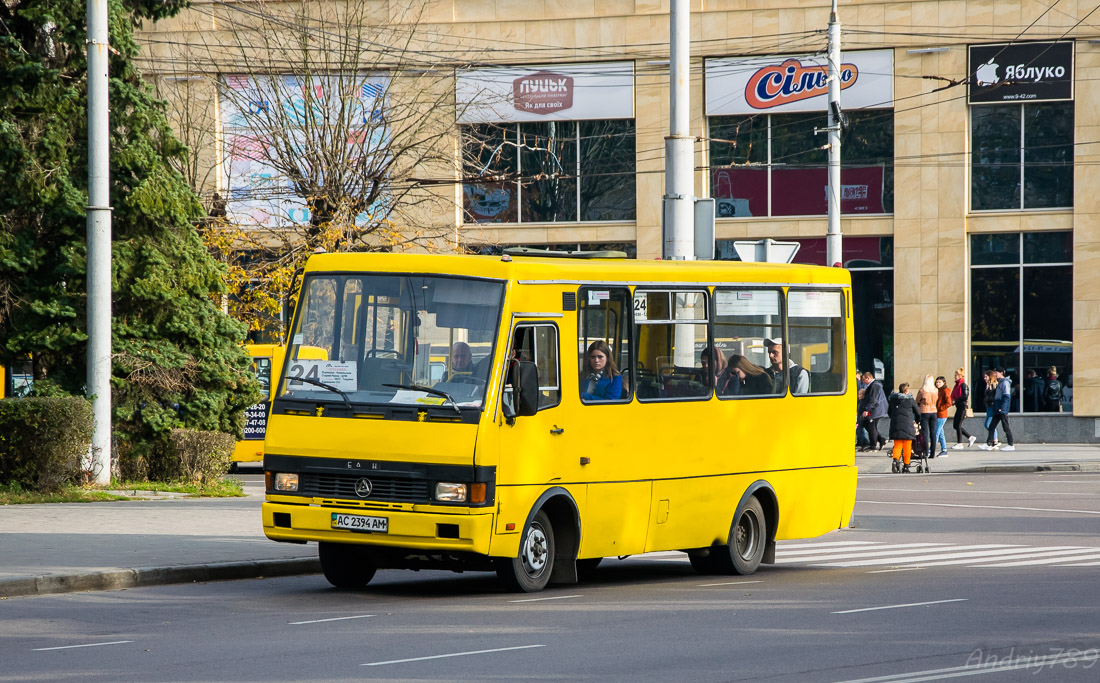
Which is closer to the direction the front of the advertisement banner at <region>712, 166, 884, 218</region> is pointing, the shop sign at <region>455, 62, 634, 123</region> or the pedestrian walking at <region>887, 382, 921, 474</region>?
the pedestrian walking

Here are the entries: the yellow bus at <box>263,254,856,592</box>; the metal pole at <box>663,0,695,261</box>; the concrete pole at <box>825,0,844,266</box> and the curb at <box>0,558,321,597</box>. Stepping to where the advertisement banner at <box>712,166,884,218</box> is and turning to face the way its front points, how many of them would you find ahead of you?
4

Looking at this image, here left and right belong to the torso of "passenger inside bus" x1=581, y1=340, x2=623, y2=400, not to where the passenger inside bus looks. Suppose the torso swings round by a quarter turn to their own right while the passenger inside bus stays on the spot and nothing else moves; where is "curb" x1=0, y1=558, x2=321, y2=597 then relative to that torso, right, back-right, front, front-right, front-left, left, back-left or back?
front-left

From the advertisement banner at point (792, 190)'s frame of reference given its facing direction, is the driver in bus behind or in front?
in front

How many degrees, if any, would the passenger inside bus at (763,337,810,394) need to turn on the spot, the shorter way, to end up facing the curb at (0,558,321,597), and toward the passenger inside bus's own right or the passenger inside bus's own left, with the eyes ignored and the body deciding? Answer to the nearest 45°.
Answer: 0° — they already face it

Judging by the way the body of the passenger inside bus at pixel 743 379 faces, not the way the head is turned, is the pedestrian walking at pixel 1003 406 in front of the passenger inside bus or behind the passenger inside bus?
behind

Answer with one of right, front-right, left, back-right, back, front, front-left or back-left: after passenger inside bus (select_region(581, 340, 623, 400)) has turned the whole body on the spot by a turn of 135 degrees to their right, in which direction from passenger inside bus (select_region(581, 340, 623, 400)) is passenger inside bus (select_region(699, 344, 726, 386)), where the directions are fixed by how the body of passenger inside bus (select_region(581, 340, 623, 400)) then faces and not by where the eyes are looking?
front-right

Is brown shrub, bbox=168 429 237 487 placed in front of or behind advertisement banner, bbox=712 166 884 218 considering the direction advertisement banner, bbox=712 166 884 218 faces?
in front
